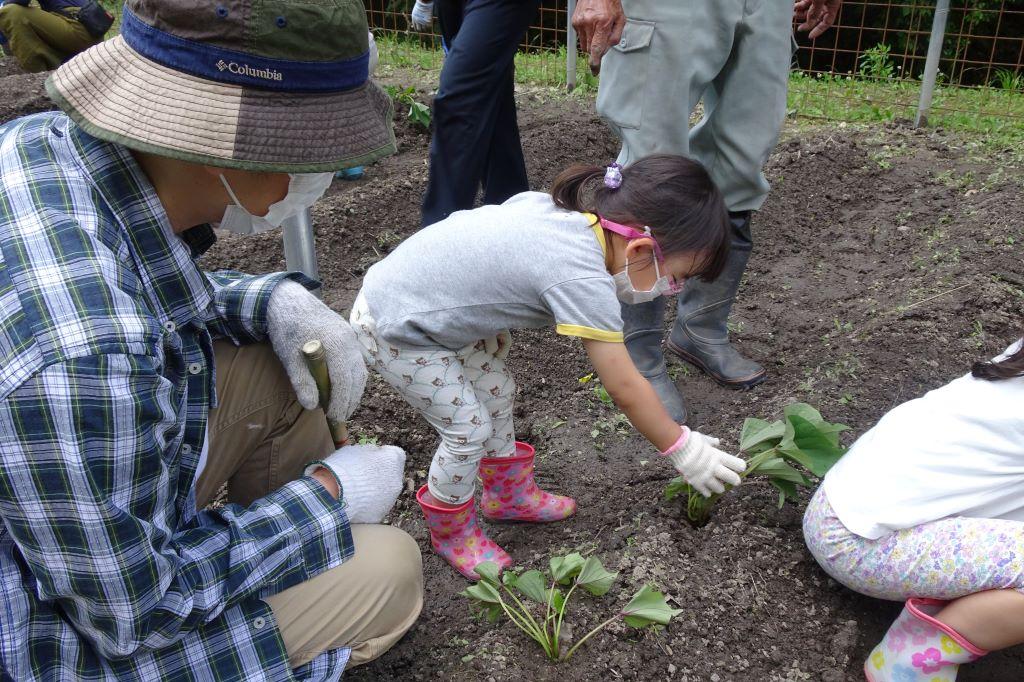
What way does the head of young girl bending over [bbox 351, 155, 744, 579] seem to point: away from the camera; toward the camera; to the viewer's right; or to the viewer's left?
to the viewer's right

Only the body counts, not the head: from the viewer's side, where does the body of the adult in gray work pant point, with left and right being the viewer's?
facing the viewer and to the right of the viewer

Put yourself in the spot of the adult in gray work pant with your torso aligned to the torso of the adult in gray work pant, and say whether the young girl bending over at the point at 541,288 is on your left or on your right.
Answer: on your right

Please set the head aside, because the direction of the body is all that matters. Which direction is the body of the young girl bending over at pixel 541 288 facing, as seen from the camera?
to the viewer's right

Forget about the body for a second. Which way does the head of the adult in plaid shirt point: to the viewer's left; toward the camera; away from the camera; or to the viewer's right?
to the viewer's right
